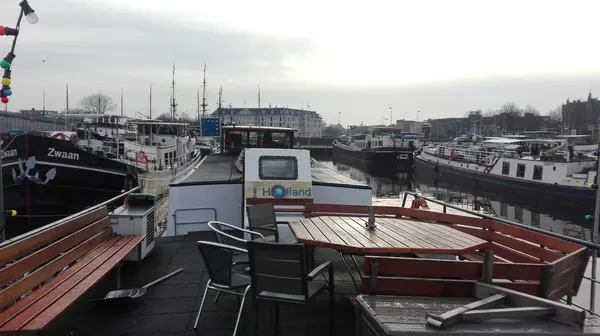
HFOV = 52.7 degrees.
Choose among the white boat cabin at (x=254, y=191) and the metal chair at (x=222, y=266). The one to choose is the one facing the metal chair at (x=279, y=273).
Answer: the white boat cabin

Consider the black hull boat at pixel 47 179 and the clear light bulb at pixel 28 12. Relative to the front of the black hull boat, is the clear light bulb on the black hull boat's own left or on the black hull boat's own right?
on the black hull boat's own left

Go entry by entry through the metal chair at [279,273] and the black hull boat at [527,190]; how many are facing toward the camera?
0

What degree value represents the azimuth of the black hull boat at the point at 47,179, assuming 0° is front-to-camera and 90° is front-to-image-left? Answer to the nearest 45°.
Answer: approximately 45°

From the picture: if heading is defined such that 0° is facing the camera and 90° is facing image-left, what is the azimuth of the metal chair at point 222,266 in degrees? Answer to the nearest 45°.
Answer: approximately 225°

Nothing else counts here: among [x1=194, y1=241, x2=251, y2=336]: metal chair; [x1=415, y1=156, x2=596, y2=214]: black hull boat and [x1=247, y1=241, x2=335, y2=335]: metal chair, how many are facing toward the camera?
0

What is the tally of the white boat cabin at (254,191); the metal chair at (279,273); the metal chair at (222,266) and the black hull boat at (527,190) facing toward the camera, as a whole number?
1

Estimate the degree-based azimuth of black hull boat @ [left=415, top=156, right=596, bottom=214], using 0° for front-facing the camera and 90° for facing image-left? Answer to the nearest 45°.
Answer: approximately 135°

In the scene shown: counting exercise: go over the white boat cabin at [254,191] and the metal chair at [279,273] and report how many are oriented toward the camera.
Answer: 1

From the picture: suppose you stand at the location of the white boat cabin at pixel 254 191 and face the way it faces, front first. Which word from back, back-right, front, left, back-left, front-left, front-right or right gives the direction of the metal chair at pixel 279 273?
front

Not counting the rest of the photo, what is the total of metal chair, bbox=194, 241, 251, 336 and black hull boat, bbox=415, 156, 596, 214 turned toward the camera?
0
